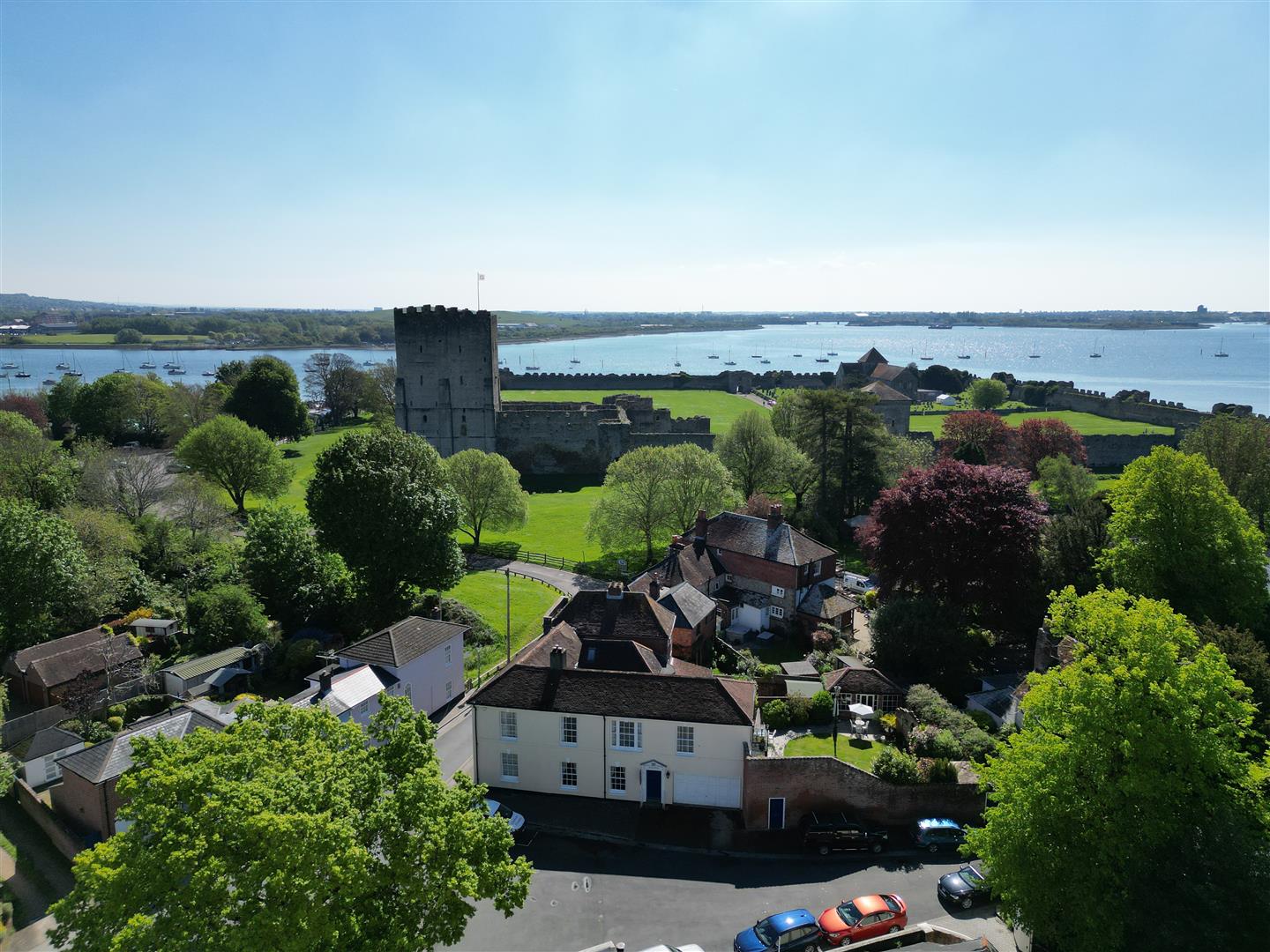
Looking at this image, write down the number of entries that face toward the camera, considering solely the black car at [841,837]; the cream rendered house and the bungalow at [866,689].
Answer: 2

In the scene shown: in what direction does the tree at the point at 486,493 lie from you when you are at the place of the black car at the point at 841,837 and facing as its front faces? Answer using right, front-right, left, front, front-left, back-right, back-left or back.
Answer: back-left

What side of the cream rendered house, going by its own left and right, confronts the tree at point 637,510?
back

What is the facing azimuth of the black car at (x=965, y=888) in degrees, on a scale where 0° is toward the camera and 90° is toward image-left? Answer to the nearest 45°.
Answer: approximately 45°

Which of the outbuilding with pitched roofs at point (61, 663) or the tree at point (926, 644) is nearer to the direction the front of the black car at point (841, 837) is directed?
the tree

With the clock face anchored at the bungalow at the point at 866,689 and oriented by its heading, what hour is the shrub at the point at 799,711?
The shrub is roughly at 2 o'clock from the bungalow.

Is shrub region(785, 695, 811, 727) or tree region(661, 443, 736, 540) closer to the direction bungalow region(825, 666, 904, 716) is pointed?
the shrub

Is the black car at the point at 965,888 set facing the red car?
yes

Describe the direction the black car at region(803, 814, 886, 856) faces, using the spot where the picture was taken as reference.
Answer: facing to the right of the viewer
